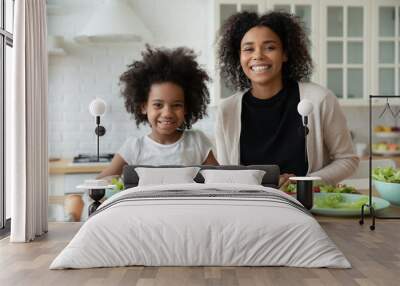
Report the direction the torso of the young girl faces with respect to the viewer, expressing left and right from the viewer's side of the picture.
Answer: facing the viewer

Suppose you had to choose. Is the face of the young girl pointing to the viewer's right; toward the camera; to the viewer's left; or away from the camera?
toward the camera

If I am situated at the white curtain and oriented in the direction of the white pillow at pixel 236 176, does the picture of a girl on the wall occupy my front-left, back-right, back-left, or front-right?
front-left
